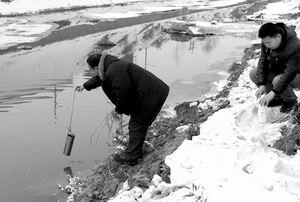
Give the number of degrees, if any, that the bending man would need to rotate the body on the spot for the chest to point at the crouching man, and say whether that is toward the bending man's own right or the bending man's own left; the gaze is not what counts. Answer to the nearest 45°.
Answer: approximately 180°

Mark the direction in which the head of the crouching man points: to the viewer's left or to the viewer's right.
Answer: to the viewer's left

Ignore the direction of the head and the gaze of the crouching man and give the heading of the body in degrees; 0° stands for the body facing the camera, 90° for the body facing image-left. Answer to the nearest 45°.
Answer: approximately 45°

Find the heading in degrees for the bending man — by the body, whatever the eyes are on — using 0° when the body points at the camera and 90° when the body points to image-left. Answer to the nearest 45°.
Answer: approximately 90°

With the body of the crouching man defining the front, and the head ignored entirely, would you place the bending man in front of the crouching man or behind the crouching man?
in front
